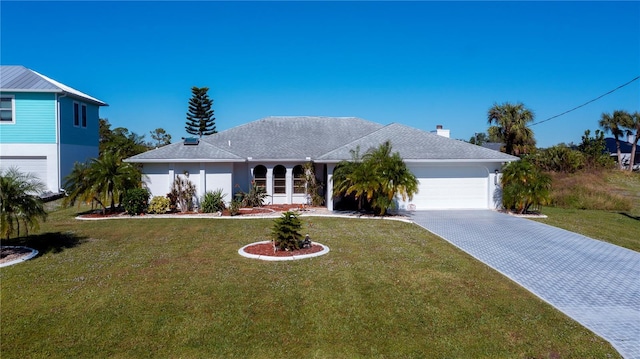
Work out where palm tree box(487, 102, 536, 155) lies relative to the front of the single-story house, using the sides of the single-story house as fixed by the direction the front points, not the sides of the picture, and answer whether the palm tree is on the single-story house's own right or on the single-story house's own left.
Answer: on the single-story house's own left

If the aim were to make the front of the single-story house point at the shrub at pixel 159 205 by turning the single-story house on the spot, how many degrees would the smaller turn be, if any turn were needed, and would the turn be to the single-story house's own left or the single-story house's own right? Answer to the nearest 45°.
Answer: approximately 90° to the single-story house's own right

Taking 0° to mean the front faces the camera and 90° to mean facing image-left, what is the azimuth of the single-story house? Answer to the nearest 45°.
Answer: approximately 0°

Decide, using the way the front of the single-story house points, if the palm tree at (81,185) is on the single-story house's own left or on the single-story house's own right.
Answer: on the single-story house's own right

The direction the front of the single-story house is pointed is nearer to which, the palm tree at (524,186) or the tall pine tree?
the palm tree

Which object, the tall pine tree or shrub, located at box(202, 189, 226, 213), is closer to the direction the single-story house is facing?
the shrub

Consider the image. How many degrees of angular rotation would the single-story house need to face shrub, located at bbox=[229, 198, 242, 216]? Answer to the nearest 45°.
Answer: approximately 45° to its right

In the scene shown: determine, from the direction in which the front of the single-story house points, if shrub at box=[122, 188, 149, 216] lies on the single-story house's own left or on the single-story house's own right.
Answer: on the single-story house's own right
